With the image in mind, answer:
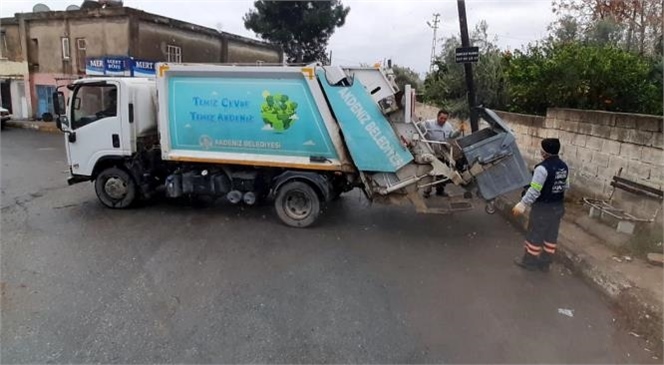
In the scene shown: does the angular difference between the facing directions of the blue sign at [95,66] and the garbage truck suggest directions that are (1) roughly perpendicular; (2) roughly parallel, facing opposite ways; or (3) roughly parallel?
roughly perpendicular

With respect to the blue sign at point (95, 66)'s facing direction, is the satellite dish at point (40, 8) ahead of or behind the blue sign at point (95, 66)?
behind

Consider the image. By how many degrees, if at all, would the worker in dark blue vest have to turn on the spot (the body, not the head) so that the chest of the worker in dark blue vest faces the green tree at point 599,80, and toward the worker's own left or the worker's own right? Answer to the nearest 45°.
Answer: approximately 45° to the worker's own right

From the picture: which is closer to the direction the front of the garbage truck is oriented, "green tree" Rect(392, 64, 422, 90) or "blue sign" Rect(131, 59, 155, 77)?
the blue sign

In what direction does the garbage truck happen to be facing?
to the viewer's left

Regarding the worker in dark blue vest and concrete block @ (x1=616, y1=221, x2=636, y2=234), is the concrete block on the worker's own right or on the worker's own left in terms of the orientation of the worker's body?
on the worker's own right

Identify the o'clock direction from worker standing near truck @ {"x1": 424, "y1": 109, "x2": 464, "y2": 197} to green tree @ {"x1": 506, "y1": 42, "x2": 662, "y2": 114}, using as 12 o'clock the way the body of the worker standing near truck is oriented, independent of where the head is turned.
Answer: The green tree is roughly at 8 o'clock from the worker standing near truck.

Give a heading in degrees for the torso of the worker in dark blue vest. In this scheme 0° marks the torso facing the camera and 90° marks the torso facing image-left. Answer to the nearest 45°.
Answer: approximately 135°

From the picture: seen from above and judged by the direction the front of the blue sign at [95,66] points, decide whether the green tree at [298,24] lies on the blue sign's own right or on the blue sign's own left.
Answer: on the blue sign's own left

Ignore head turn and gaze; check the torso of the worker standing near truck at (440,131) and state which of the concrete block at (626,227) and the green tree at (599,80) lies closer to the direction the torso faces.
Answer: the concrete block
